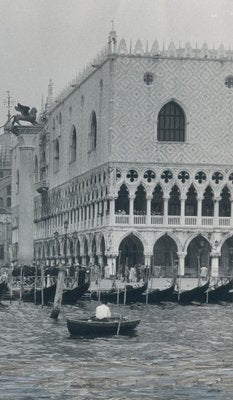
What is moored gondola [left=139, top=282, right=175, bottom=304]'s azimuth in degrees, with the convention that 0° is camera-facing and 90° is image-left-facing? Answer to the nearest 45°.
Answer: approximately 315°

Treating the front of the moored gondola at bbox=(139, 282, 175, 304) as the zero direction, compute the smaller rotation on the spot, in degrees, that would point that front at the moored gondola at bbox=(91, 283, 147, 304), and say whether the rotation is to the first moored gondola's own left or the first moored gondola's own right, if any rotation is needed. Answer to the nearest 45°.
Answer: approximately 135° to the first moored gondola's own right

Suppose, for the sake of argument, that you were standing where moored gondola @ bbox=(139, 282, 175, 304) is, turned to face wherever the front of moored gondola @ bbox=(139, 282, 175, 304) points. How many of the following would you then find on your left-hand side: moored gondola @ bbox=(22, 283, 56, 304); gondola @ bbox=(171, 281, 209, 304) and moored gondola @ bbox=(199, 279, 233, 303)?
2

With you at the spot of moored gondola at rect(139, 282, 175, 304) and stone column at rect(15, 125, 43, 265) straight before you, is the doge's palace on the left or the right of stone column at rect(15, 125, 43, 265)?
right

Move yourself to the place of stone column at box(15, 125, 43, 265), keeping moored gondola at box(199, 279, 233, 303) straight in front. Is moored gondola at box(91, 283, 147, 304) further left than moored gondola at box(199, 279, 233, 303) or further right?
right

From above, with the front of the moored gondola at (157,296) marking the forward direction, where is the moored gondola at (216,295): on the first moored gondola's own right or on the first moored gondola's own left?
on the first moored gondola's own left

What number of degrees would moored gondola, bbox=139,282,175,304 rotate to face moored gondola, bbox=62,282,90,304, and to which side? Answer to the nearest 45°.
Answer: approximately 135° to its right
